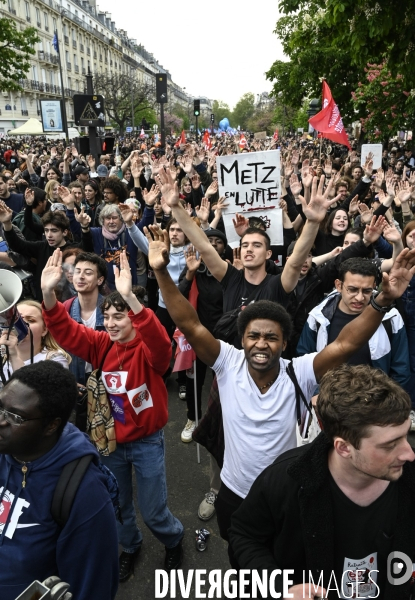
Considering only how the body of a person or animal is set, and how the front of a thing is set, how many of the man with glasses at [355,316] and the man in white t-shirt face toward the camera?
2

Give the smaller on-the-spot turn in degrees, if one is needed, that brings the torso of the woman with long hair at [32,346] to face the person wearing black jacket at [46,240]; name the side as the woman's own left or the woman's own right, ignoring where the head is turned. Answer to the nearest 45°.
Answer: approximately 135° to the woman's own right

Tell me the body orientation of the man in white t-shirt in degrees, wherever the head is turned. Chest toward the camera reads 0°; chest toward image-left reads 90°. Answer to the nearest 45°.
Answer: approximately 0°

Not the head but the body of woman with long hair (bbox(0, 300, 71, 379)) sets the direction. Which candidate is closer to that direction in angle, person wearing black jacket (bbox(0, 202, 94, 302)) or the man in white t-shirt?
the man in white t-shirt

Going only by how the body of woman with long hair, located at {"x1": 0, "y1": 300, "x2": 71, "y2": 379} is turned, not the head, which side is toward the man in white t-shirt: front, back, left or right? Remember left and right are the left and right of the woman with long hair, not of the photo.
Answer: left

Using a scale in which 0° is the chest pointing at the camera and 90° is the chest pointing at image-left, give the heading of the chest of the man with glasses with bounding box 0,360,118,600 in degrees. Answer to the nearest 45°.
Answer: approximately 45°
